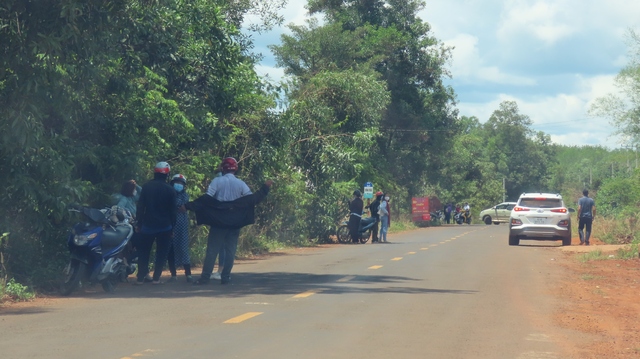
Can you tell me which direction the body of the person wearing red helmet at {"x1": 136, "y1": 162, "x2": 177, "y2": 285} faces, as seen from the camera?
away from the camera

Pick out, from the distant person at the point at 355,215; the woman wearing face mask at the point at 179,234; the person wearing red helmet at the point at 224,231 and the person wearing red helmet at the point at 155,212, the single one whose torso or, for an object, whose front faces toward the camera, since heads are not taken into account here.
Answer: the woman wearing face mask

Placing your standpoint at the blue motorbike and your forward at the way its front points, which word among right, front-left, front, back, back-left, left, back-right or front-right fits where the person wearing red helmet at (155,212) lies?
back

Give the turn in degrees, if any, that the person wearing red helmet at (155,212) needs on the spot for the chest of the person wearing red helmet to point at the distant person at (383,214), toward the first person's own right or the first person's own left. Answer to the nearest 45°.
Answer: approximately 45° to the first person's own right

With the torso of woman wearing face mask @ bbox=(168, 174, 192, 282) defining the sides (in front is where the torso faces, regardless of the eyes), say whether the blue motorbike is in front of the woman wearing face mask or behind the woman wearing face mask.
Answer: in front

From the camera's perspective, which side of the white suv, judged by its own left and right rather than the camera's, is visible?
back

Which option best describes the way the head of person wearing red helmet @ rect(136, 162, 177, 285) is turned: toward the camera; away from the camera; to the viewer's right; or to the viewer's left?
away from the camera

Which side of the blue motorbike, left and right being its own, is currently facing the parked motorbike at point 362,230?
back

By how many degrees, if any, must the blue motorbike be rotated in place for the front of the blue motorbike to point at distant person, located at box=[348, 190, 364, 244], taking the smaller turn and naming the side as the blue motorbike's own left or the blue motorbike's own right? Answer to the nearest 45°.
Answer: approximately 180°

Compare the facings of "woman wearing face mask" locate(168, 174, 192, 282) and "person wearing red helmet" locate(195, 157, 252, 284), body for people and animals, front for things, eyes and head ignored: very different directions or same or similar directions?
very different directions

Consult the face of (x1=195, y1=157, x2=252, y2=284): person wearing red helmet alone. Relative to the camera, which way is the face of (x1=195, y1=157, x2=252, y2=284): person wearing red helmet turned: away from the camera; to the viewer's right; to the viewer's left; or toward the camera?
away from the camera

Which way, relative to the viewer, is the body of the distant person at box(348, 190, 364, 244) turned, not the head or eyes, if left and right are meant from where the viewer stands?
facing away from the viewer
